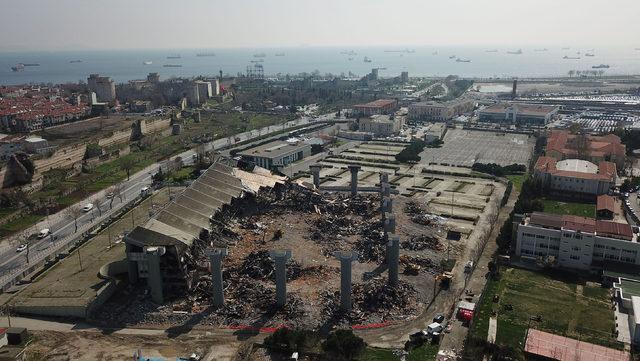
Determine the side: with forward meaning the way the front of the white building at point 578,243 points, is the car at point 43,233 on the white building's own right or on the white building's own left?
on the white building's own right

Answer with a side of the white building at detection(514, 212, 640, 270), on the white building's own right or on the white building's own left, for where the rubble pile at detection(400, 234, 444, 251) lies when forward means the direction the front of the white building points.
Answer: on the white building's own right

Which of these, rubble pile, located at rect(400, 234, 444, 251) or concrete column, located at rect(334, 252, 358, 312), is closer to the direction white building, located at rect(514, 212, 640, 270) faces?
the concrete column

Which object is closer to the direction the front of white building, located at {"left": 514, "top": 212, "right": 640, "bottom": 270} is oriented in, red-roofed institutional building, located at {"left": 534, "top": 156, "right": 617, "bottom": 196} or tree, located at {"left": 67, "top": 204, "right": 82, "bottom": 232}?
the tree

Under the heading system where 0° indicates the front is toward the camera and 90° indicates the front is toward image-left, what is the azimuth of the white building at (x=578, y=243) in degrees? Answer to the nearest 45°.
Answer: approximately 0°

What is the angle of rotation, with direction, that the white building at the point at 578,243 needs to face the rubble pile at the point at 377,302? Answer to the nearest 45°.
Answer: approximately 45° to its right

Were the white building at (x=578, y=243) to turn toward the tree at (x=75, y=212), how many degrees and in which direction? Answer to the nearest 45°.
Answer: approximately 90° to its right

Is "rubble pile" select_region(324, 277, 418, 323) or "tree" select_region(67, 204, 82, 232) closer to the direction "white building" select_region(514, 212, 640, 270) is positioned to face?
the rubble pile
